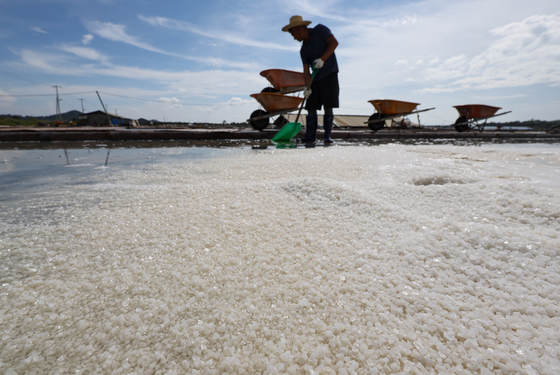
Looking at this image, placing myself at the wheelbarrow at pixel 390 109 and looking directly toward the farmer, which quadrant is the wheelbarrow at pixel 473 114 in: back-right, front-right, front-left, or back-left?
back-left

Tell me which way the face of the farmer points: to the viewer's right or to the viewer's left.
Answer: to the viewer's left

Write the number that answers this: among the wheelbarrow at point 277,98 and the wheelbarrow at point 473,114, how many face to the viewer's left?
2

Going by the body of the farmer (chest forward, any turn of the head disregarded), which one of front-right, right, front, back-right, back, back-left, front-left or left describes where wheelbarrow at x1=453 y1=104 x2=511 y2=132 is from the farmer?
back

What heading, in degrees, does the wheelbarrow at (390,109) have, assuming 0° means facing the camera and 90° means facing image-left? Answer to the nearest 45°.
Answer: approximately 90°

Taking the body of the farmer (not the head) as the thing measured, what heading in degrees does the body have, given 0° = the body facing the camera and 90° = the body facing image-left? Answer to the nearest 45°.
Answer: approximately 45°

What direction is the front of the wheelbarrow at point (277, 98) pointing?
to the viewer's left

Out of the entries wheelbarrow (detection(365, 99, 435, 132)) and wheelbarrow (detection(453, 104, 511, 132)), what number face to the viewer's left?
2

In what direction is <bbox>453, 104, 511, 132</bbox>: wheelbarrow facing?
to the viewer's left
